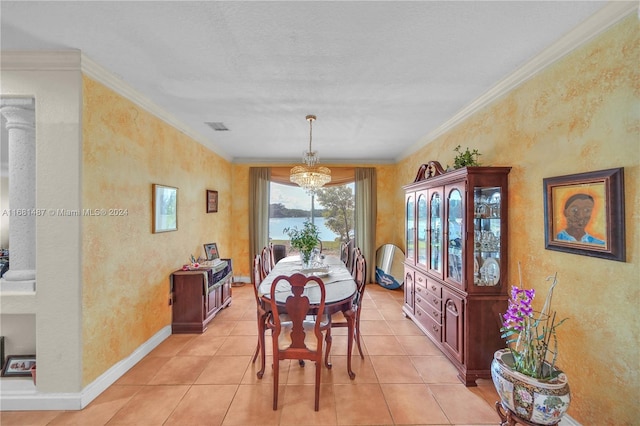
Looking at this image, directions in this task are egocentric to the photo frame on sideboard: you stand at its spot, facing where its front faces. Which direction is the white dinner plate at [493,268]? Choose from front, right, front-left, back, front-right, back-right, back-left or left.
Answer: front

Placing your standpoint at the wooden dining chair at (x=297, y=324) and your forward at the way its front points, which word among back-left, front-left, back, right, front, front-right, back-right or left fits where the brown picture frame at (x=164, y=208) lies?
front-left

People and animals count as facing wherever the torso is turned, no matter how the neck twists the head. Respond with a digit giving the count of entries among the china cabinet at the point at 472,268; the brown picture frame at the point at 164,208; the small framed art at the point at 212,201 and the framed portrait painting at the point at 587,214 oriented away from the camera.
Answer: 0

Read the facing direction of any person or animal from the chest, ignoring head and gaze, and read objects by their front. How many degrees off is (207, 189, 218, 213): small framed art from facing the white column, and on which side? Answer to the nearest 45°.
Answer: approximately 90° to its right

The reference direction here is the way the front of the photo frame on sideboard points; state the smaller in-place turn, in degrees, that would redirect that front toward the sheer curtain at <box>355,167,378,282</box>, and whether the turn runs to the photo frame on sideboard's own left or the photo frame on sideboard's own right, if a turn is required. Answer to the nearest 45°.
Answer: approximately 45° to the photo frame on sideboard's own left

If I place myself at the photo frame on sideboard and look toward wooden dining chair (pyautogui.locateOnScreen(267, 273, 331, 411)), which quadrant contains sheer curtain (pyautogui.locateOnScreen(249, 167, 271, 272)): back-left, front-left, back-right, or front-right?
back-left

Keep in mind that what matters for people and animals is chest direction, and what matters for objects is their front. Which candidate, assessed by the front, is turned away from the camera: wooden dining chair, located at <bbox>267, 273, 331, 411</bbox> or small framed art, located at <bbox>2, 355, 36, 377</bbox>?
the wooden dining chair

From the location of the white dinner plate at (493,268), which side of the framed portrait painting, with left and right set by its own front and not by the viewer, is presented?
right

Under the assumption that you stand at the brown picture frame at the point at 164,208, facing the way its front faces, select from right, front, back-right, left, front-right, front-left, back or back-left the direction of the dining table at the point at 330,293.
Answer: front

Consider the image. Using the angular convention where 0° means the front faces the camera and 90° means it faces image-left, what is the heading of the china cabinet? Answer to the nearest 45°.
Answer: approximately 45°

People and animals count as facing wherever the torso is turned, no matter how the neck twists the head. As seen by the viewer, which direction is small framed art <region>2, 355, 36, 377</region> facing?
toward the camera

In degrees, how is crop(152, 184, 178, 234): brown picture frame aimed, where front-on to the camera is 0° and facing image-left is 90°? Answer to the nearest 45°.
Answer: approximately 315°

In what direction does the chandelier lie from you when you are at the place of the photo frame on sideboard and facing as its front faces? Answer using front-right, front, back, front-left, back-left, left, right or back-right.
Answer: front

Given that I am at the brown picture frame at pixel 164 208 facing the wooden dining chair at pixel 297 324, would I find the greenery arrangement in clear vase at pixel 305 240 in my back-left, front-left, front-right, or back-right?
front-left

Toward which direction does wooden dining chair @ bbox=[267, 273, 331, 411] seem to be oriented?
away from the camera

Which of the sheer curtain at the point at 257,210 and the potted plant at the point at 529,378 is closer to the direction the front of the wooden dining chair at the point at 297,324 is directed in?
the sheer curtain

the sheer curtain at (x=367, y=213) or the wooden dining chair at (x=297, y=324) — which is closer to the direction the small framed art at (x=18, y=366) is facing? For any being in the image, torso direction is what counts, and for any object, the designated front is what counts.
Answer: the wooden dining chair

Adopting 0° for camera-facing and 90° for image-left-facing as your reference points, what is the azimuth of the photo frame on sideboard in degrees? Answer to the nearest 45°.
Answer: approximately 315°

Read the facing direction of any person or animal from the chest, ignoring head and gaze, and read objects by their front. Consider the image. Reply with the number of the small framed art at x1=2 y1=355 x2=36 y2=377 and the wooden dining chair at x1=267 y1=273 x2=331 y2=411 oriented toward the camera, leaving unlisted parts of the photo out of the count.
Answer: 1
